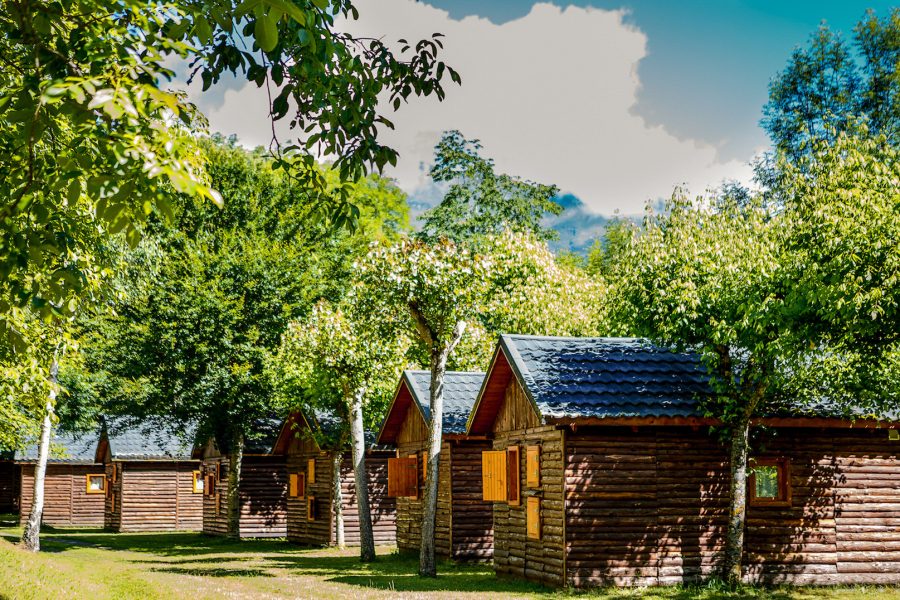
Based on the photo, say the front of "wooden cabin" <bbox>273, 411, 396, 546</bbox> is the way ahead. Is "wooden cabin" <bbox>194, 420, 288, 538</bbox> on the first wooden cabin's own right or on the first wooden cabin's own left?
on the first wooden cabin's own right

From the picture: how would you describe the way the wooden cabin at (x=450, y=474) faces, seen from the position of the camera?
facing the viewer and to the left of the viewer

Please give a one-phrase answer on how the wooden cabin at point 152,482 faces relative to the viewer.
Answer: facing to the left of the viewer

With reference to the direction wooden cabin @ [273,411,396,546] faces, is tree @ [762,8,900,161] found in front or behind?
behind

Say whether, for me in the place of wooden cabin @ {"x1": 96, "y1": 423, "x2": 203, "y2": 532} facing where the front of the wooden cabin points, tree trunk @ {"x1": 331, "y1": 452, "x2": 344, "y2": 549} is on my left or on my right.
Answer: on my left
